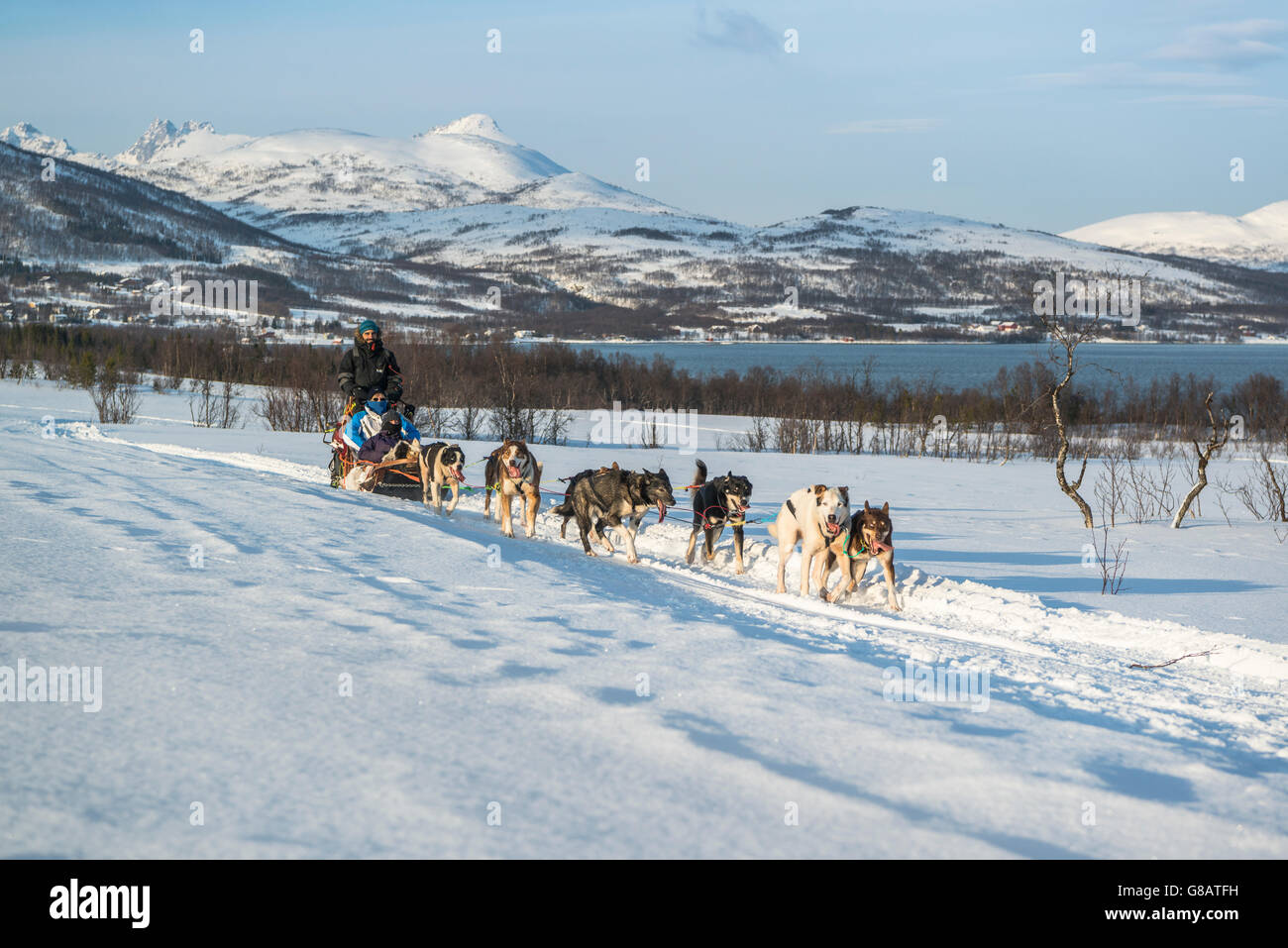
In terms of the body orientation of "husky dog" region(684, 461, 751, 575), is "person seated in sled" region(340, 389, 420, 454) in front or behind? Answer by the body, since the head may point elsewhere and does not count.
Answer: behind

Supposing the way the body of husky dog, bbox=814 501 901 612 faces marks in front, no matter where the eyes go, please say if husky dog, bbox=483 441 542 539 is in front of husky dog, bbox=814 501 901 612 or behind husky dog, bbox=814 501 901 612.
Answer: behind

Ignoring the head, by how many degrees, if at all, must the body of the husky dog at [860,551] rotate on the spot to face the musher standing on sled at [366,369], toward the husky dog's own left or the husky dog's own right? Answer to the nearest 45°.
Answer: approximately 180°

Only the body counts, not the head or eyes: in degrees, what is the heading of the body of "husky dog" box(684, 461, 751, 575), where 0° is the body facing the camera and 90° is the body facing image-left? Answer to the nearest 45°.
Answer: approximately 315°

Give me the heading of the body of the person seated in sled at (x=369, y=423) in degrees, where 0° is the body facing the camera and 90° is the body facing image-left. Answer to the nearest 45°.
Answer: approximately 315°

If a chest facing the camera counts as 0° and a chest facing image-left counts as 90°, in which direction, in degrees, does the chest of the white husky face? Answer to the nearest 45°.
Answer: approximately 315°

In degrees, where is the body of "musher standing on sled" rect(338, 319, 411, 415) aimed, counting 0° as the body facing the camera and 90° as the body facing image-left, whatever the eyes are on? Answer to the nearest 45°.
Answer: approximately 0°

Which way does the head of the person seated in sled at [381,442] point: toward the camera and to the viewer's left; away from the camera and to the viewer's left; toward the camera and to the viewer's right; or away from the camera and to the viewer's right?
toward the camera and to the viewer's right
